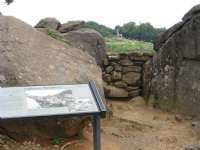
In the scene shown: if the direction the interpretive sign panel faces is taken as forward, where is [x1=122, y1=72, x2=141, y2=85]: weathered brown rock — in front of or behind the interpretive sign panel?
behind

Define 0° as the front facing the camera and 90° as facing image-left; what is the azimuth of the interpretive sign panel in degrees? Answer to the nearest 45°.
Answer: approximately 0°

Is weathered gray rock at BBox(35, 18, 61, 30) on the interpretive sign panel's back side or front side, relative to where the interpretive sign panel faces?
on the back side

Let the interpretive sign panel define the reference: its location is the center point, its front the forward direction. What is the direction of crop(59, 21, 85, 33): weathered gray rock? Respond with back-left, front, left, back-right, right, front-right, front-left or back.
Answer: back

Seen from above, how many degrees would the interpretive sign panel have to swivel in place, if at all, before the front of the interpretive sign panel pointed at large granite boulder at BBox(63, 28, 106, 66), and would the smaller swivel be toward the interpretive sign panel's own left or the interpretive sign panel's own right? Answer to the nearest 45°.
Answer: approximately 180°

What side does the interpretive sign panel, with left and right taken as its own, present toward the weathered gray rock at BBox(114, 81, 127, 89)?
back
